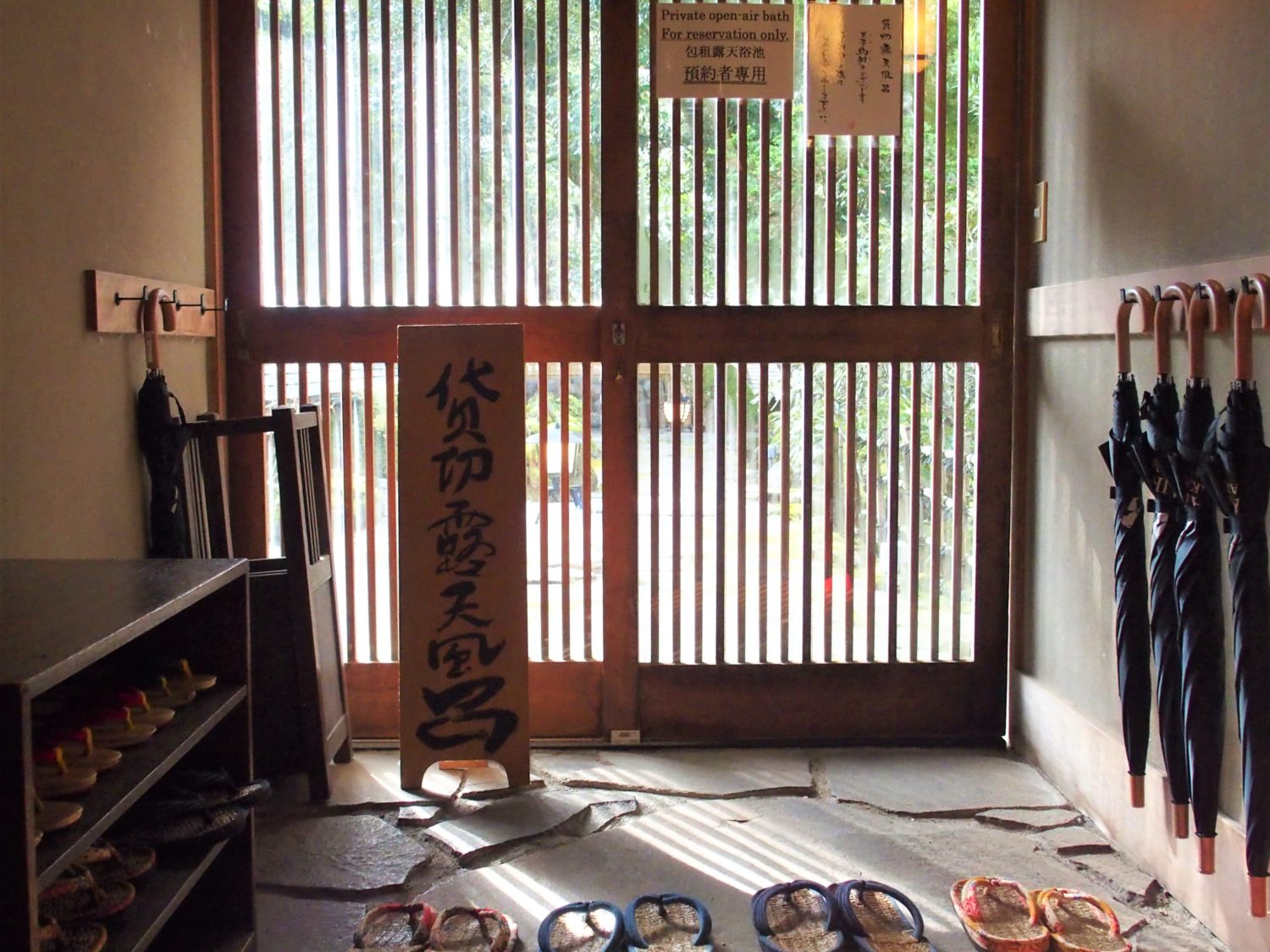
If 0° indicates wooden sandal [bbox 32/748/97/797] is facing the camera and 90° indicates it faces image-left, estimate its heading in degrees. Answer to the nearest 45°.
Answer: approximately 270°

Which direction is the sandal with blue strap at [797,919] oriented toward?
away from the camera

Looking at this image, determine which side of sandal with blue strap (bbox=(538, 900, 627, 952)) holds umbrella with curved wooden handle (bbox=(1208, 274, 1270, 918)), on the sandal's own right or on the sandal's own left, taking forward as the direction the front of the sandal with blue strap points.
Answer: on the sandal's own right

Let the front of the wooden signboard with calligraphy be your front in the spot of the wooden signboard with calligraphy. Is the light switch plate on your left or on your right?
on your left

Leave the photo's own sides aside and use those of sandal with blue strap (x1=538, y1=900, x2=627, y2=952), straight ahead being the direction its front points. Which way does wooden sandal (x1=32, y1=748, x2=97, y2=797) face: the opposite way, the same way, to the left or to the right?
to the right

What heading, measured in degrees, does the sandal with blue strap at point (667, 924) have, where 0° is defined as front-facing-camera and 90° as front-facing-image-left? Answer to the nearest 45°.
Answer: approximately 180°

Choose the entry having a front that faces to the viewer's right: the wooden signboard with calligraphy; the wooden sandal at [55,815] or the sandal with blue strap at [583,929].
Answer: the wooden sandal

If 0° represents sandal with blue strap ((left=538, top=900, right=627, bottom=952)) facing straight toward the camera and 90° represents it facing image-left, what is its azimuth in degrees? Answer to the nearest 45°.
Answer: approximately 180°

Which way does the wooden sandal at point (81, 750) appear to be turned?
to the viewer's right

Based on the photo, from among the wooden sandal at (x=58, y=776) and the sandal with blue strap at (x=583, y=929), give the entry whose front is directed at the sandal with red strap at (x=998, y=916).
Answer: the wooden sandal

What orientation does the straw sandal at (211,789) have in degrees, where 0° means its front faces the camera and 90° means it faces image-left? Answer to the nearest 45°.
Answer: approximately 270°
